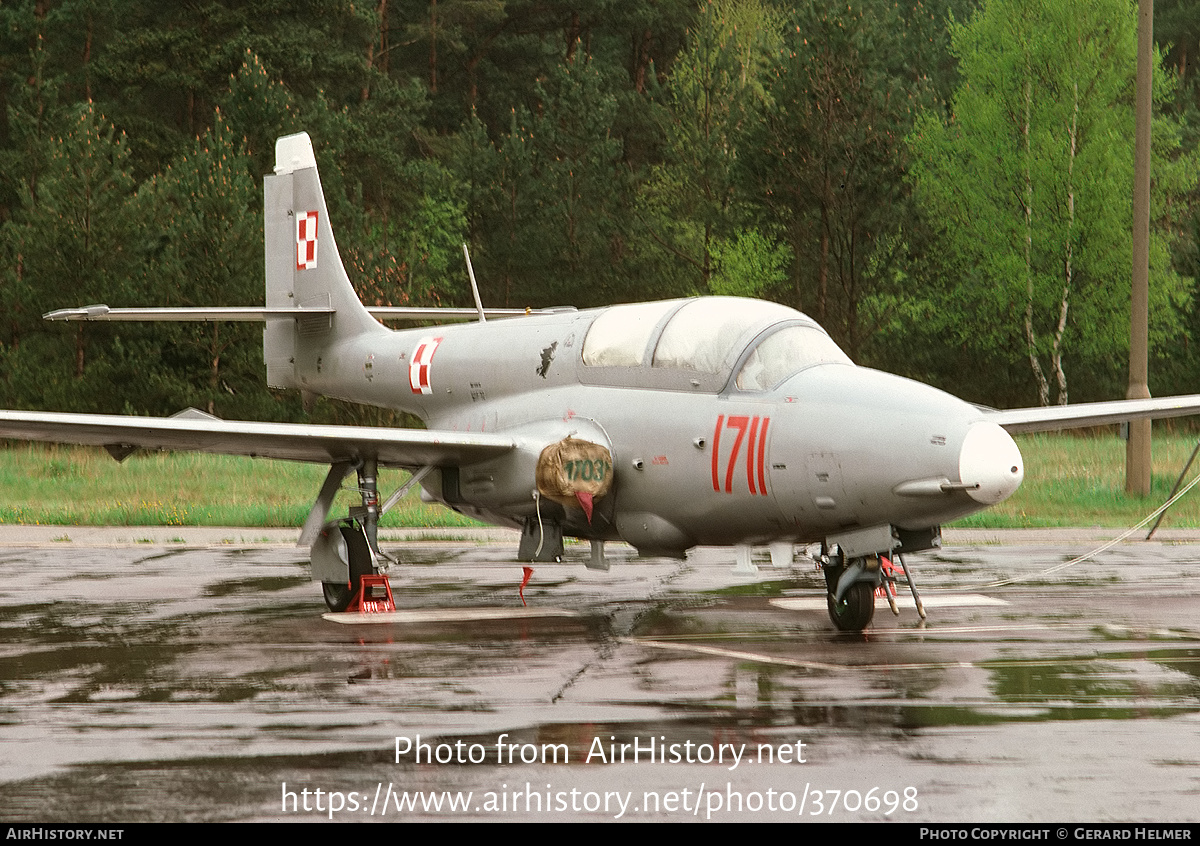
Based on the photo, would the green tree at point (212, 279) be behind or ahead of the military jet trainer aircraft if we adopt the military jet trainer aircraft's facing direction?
behind

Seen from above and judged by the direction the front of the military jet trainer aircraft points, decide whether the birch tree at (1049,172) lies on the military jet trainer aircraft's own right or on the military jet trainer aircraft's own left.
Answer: on the military jet trainer aircraft's own left

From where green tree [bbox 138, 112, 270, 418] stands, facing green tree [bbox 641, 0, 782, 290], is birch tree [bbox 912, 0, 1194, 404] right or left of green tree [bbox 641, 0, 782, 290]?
right

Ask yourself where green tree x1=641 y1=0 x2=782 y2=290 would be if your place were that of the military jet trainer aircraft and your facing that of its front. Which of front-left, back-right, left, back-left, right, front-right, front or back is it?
back-left

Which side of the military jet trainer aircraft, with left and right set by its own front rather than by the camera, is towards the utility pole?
left

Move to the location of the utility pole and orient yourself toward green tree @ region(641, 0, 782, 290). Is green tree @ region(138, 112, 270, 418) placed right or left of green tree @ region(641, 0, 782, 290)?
left

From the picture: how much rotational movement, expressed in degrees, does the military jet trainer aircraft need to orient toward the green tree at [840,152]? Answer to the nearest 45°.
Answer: approximately 135° to its left

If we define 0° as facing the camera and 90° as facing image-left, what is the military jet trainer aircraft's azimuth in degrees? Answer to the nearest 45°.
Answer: approximately 315°

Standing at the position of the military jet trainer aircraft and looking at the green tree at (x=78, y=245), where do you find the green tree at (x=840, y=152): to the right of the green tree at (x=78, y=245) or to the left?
right
